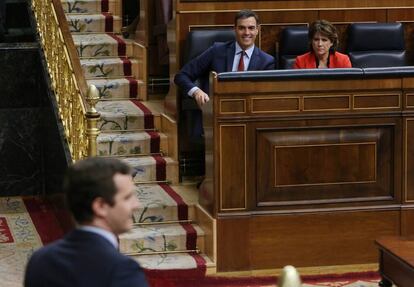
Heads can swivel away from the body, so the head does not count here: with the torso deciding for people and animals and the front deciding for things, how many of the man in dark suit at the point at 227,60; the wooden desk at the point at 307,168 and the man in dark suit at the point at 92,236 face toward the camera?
2

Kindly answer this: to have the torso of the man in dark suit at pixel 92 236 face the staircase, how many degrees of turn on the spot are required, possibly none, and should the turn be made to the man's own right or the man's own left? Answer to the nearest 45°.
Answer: approximately 45° to the man's own left

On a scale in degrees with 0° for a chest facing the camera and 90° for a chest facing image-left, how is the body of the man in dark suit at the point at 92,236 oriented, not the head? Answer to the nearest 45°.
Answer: approximately 225°

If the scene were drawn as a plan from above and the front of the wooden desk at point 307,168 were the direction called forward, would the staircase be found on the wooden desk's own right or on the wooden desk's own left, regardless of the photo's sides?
on the wooden desk's own right

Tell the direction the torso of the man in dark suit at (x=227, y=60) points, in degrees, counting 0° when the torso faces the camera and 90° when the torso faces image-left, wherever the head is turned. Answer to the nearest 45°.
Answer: approximately 0°

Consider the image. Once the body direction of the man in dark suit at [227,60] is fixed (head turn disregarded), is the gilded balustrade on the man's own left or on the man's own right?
on the man's own right

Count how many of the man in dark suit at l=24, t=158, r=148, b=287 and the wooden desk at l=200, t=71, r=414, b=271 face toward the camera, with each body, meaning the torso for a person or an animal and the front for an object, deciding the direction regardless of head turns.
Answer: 1
